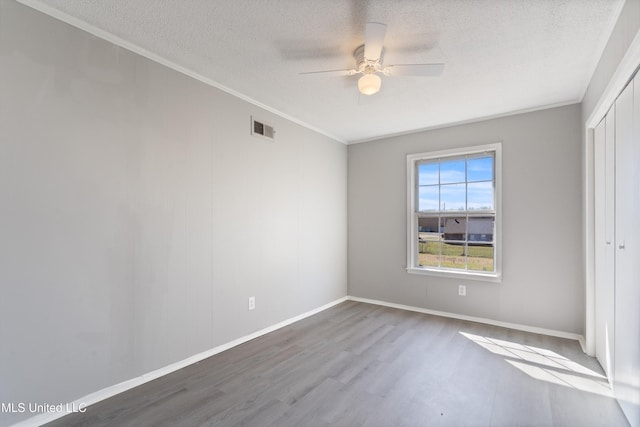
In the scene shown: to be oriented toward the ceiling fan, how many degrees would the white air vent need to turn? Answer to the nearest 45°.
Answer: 0° — it already faces it

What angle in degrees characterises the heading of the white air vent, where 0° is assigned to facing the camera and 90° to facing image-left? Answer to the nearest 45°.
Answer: approximately 315°

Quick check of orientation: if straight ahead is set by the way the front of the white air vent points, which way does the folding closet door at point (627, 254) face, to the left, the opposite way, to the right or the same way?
the opposite way

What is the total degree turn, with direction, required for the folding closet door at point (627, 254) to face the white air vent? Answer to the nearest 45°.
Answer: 0° — it already faces it

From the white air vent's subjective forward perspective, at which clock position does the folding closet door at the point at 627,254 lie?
The folding closet door is roughly at 12 o'clock from the white air vent.

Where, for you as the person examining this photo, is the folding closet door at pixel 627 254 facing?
facing to the left of the viewer

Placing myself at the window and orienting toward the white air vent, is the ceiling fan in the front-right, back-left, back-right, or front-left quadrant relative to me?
front-left

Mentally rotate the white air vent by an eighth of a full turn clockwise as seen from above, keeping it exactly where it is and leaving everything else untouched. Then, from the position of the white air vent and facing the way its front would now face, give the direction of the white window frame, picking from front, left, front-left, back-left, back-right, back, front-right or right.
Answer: left

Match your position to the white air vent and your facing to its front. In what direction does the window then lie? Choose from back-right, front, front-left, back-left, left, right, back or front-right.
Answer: front-left

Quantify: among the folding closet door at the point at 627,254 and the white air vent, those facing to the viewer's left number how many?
1

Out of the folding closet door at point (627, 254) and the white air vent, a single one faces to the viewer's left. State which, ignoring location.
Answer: the folding closet door

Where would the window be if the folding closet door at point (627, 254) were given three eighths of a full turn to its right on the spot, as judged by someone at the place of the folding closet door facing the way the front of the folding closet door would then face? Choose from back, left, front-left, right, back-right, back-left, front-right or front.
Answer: left
